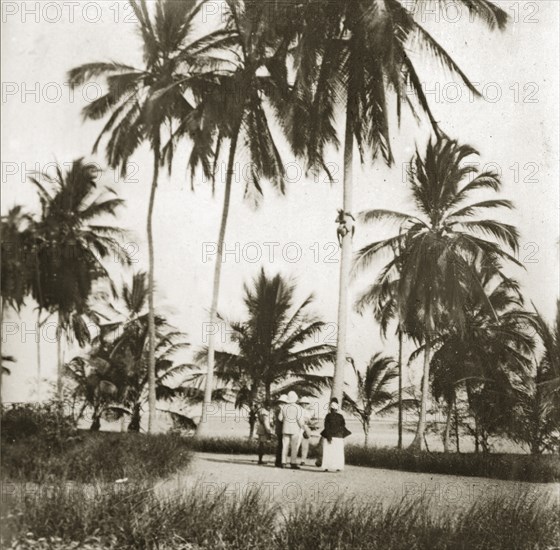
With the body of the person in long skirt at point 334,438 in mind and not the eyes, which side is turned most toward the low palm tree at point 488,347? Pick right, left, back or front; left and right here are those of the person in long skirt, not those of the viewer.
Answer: left

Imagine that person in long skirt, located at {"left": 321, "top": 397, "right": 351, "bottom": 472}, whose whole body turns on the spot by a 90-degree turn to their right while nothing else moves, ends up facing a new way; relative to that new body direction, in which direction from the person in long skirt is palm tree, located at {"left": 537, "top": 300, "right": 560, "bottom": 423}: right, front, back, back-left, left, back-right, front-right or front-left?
back

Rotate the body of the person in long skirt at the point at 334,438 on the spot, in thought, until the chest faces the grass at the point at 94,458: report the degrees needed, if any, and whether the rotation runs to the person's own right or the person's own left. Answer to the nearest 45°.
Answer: approximately 90° to the person's own left
